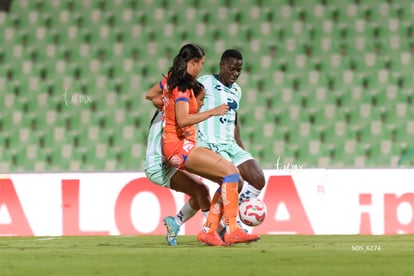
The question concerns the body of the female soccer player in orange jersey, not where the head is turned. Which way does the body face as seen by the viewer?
to the viewer's right

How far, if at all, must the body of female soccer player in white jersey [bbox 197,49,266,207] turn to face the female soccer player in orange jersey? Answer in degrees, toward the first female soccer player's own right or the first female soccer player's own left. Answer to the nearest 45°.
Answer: approximately 45° to the first female soccer player's own right

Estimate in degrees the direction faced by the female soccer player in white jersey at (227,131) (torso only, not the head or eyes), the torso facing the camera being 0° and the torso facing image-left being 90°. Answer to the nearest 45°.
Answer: approximately 315°

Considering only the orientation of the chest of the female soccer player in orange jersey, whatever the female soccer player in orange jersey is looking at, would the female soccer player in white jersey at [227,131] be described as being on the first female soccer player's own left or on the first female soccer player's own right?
on the first female soccer player's own left
